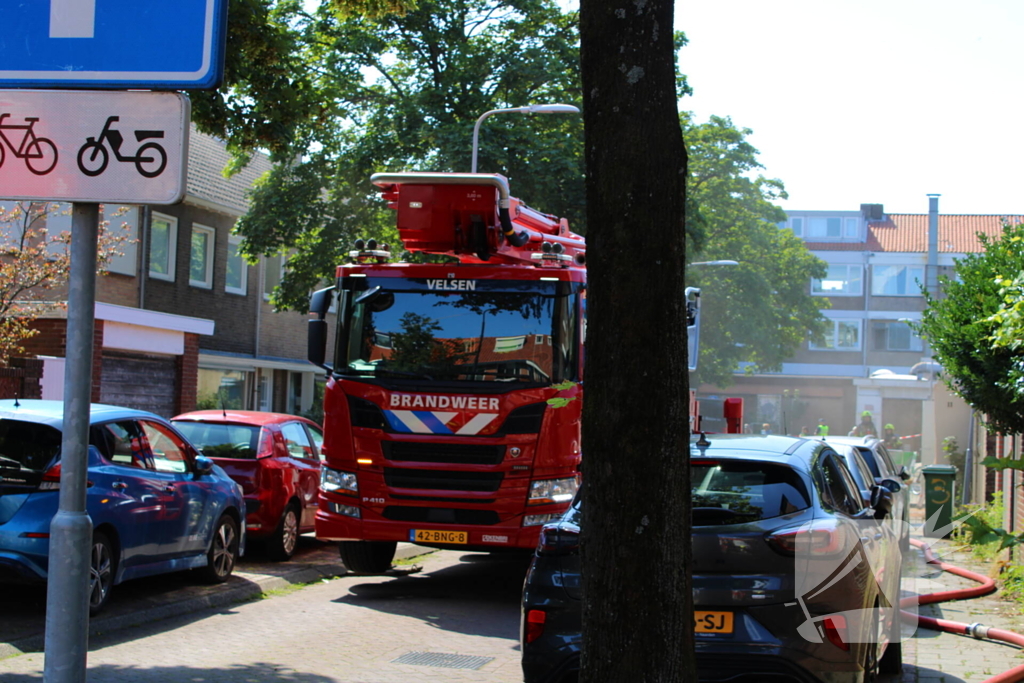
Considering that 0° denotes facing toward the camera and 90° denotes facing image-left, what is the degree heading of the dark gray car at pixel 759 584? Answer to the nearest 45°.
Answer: approximately 180°

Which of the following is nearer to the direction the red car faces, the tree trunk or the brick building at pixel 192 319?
the brick building

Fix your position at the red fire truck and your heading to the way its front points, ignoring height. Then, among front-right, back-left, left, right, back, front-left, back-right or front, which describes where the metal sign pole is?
front

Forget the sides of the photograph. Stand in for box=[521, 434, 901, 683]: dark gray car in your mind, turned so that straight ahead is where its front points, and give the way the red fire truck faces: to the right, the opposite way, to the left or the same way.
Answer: the opposite way

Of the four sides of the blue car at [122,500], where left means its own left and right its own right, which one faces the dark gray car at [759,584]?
right

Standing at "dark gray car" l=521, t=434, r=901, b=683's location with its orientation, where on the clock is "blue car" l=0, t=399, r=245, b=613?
The blue car is roughly at 10 o'clock from the dark gray car.

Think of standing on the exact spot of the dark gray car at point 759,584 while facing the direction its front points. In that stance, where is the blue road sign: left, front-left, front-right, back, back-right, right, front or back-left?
back-left

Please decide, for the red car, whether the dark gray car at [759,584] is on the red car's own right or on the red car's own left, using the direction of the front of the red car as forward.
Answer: on the red car's own right

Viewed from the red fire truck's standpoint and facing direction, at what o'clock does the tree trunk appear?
The tree trunk is roughly at 12 o'clock from the red fire truck.

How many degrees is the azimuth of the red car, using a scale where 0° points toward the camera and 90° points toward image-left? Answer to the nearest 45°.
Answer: approximately 225°

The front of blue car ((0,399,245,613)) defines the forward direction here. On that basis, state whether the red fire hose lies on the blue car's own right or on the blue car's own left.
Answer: on the blue car's own right

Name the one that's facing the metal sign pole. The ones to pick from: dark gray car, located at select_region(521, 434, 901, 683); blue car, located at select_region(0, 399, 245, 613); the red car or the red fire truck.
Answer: the red fire truck

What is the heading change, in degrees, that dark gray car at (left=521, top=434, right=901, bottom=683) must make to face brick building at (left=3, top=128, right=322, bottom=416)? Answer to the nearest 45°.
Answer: approximately 45° to its left

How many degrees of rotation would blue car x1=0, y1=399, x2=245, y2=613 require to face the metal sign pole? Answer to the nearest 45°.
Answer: approximately 135° to its right

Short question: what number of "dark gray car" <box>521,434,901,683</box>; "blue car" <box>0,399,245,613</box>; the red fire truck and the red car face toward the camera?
1

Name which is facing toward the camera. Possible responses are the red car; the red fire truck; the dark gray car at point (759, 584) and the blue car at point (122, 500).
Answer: the red fire truck

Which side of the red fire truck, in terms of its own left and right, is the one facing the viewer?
front

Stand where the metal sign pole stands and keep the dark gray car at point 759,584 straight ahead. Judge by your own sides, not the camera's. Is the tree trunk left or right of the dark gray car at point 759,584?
right

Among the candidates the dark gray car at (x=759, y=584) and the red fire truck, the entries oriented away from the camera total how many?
1
